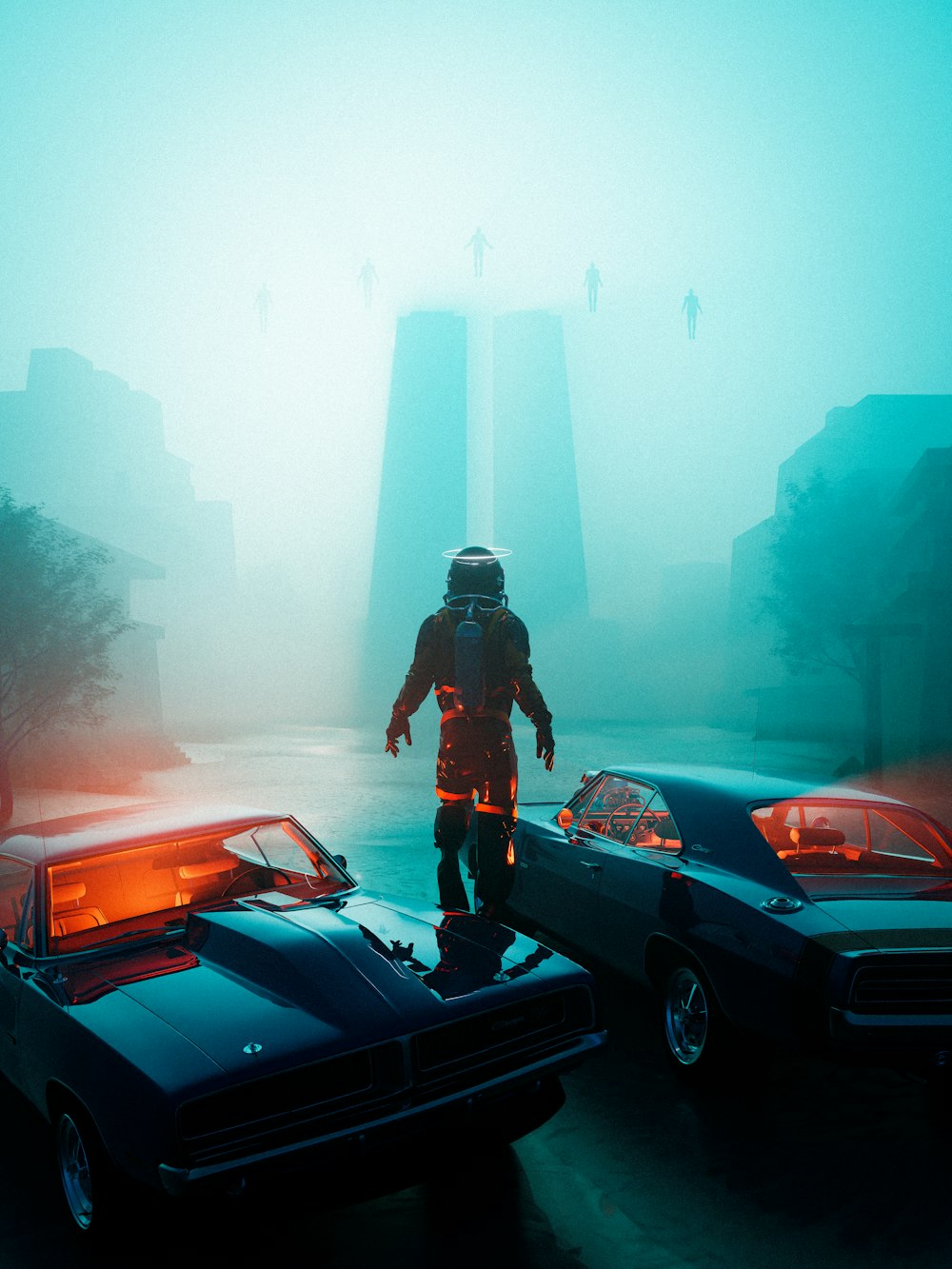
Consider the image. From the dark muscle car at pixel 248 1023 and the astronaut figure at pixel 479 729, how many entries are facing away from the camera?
1

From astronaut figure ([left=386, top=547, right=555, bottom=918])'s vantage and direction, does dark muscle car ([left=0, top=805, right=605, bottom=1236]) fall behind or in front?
behind

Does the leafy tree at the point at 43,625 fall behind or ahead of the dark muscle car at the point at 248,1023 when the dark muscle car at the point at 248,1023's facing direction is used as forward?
behind

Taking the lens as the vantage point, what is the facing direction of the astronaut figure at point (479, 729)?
facing away from the viewer

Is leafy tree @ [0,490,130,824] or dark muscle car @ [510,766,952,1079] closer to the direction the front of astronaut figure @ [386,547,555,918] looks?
the leafy tree

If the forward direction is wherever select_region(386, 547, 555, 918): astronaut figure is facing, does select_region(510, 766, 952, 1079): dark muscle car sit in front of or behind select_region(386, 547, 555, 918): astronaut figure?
behind

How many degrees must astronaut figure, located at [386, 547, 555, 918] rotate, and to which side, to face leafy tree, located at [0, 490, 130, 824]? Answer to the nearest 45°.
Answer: approximately 45° to its left

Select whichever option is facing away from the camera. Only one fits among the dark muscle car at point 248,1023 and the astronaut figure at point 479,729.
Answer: the astronaut figure

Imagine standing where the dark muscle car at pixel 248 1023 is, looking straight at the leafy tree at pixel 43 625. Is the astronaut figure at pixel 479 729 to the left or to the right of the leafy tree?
right
